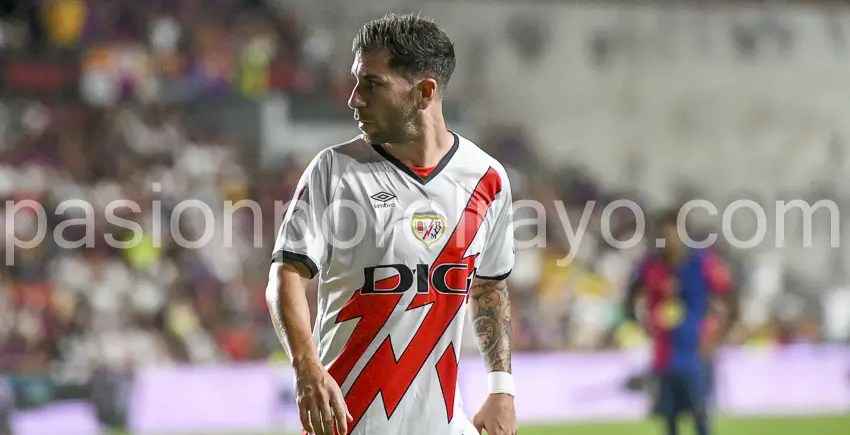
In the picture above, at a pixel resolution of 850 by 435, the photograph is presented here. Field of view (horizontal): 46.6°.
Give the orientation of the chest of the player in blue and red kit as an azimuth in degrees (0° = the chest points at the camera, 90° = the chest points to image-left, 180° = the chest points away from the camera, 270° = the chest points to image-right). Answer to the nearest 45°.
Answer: approximately 45°
